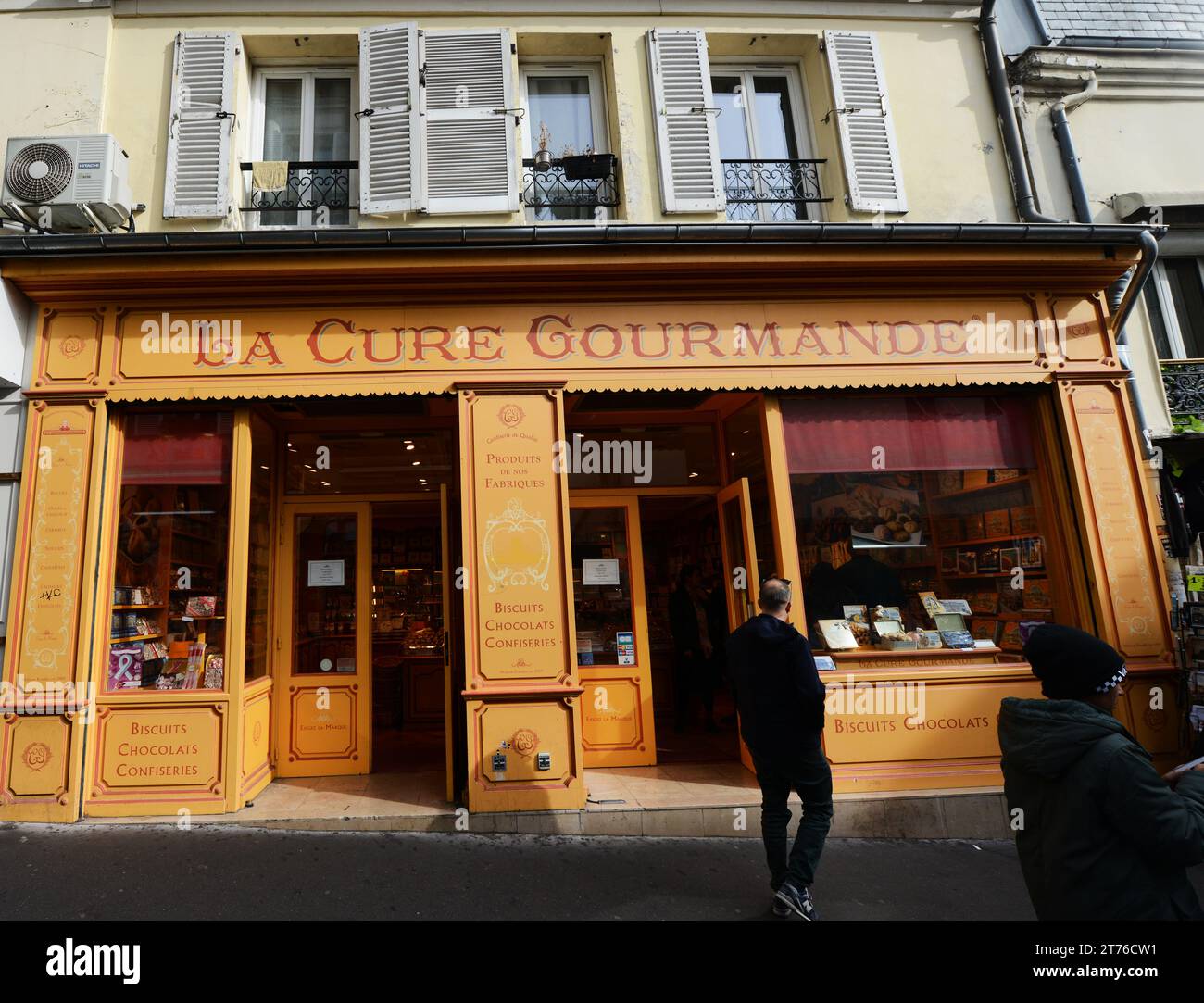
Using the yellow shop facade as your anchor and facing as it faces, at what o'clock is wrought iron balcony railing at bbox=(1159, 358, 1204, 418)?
The wrought iron balcony railing is roughly at 9 o'clock from the yellow shop facade.

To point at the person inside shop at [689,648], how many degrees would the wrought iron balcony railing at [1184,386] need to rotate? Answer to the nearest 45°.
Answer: approximately 45° to its right

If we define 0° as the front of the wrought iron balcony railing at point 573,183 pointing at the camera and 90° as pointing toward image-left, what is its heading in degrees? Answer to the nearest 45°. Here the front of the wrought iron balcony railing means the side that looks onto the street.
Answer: approximately 0°

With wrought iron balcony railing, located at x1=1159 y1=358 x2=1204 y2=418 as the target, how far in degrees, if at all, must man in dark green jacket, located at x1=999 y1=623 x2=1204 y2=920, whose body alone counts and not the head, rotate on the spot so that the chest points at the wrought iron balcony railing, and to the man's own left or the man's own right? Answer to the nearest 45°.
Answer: approximately 45° to the man's own left

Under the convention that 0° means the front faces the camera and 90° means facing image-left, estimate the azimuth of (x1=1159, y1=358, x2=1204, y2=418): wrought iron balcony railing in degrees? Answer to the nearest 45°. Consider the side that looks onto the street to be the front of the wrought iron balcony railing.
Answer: approximately 0°

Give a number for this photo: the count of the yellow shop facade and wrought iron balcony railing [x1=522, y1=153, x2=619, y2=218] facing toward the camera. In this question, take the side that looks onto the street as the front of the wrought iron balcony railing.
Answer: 2

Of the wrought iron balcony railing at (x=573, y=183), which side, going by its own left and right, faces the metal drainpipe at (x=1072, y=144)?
left

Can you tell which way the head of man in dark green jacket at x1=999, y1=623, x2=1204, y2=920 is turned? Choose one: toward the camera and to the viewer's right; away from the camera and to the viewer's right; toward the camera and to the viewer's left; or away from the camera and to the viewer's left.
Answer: away from the camera and to the viewer's right

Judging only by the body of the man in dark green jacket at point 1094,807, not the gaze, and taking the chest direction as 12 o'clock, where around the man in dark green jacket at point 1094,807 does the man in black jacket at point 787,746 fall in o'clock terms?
the man in black jacket at point 787,746 is roughly at 9 o'clock from the man in dark green jacket at point 1094,807.

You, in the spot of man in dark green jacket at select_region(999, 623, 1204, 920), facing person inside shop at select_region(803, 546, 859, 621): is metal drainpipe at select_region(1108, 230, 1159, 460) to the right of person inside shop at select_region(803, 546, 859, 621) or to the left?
right

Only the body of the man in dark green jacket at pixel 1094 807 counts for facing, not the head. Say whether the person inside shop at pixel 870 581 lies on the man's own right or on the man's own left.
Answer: on the man's own left

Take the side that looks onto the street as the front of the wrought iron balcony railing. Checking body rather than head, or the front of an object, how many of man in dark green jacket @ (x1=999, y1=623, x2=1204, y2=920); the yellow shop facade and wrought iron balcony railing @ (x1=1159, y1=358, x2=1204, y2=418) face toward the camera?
2

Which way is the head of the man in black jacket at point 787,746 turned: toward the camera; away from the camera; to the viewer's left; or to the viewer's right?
away from the camera

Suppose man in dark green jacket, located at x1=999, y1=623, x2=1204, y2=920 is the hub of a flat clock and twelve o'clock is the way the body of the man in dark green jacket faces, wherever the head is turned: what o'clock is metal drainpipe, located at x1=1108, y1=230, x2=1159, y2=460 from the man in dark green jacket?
The metal drainpipe is roughly at 11 o'clock from the man in dark green jacket.

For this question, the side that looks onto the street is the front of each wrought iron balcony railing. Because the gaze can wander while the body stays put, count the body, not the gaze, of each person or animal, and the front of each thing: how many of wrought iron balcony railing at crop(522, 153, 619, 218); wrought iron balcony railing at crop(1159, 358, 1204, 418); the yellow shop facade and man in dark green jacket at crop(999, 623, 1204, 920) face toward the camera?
3
